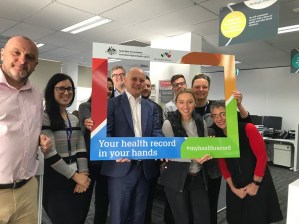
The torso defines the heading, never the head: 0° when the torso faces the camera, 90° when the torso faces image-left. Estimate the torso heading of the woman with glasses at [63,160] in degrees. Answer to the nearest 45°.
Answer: approximately 315°

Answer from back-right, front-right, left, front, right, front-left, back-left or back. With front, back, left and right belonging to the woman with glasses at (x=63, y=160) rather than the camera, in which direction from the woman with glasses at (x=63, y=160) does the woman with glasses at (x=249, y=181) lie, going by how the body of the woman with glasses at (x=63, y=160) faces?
front-left

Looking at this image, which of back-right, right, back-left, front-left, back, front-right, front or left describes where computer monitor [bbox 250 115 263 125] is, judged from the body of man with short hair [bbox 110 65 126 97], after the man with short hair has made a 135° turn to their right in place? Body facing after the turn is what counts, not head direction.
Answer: right

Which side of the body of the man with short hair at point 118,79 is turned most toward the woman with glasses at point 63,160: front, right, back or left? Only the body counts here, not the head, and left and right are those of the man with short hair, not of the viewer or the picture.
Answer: front

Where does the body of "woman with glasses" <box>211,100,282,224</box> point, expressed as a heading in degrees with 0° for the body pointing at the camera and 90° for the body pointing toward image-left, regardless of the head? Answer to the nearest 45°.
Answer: approximately 45°

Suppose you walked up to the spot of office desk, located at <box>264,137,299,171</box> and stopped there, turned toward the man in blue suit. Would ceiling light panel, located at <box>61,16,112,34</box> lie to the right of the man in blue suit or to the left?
right
